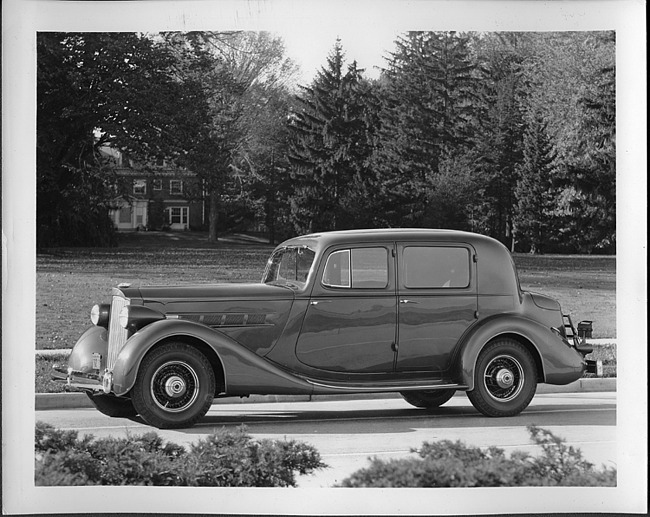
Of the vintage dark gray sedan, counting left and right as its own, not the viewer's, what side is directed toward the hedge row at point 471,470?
left

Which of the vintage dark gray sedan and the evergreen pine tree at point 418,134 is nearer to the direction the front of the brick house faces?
the vintage dark gray sedan

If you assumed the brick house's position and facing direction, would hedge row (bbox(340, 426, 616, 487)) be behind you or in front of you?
in front

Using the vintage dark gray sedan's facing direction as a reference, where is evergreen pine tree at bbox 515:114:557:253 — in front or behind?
behind

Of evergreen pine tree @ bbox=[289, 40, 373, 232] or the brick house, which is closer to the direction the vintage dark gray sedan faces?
the brick house

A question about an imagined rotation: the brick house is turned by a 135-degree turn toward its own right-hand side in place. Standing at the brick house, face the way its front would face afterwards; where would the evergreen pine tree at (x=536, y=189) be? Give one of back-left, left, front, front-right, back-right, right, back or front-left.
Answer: back-right

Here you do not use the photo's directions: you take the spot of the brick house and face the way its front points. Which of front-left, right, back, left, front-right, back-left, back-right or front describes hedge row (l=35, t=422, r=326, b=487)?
front

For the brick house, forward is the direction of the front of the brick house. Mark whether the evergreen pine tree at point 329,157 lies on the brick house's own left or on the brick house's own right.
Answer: on the brick house's own left

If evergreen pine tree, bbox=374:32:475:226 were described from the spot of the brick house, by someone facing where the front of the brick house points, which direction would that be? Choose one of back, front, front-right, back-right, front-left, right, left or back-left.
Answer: left

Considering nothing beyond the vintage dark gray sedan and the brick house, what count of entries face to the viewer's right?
0

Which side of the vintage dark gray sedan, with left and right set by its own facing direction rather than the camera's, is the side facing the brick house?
right

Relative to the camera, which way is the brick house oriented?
toward the camera
